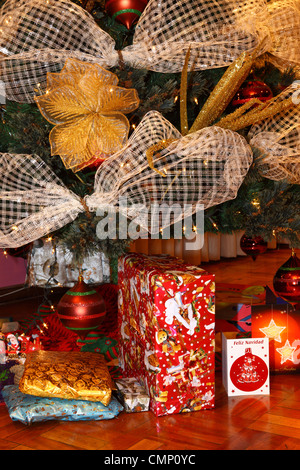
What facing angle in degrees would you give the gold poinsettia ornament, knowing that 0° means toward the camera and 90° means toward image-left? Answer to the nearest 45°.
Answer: approximately 0°
